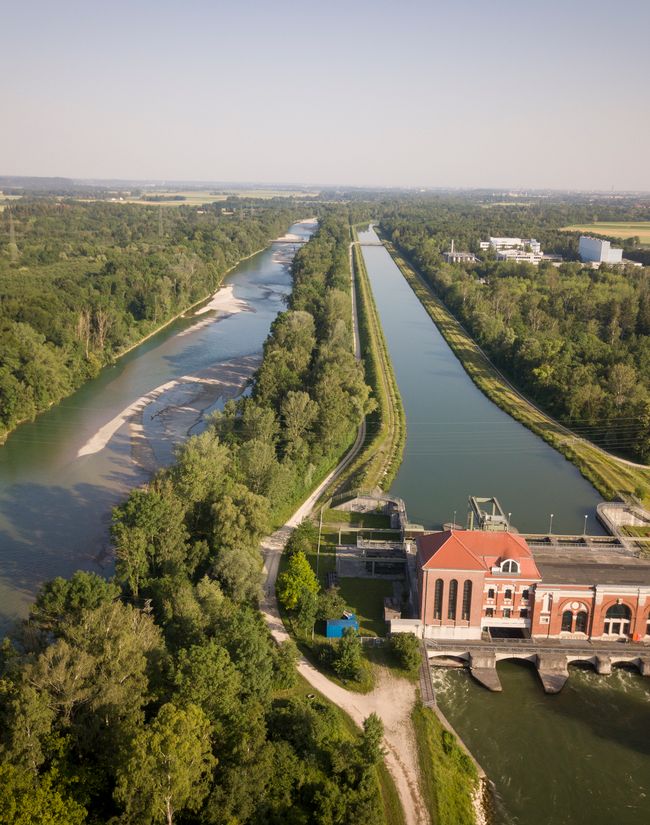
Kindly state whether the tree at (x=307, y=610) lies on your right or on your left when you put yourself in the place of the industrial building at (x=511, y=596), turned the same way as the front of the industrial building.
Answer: on your right

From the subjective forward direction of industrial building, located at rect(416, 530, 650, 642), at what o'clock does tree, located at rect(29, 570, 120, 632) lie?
The tree is roughly at 2 o'clock from the industrial building.

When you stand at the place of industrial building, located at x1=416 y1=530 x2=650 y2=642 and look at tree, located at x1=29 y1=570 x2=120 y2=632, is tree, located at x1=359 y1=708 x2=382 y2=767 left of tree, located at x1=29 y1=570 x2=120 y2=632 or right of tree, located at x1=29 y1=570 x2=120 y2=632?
left

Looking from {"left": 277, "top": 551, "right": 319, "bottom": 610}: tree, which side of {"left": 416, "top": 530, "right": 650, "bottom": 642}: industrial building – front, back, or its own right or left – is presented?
right

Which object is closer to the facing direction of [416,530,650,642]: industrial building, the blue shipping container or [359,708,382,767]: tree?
the tree

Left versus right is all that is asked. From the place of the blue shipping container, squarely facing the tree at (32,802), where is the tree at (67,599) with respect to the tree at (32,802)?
right

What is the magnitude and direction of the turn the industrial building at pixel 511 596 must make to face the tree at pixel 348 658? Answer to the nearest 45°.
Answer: approximately 45° to its right

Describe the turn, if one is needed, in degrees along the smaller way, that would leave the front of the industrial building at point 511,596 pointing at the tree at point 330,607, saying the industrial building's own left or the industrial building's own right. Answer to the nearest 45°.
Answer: approximately 90° to the industrial building's own right

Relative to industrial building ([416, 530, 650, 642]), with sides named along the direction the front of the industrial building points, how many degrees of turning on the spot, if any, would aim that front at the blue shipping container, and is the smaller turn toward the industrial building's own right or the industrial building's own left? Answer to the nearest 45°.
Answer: approximately 90° to the industrial building's own right

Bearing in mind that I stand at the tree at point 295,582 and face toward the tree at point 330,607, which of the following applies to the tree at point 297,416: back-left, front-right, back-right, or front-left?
back-left

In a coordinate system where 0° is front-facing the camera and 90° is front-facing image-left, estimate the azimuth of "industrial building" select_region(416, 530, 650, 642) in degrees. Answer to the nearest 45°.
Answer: approximately 0°

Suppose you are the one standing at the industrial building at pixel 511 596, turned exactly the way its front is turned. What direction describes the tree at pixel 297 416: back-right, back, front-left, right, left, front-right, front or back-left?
back-right
